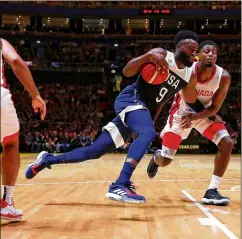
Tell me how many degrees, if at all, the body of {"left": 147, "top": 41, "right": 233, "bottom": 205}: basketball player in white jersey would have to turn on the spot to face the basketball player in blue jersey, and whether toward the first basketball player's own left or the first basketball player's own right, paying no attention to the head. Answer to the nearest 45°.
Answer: approximately 45° to the first basketball player's own right

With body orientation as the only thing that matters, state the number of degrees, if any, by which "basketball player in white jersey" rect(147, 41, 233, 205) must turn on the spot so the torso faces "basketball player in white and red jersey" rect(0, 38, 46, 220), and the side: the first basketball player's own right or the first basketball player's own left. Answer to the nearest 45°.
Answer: approximately 45° to the first basketball player's own right

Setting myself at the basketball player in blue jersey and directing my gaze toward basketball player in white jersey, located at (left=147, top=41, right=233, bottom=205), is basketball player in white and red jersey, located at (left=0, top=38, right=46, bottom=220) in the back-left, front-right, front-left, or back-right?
back-right

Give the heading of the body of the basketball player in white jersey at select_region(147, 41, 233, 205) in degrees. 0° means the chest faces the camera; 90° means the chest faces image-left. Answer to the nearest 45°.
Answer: approximately 0°
